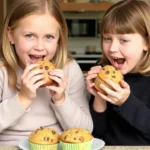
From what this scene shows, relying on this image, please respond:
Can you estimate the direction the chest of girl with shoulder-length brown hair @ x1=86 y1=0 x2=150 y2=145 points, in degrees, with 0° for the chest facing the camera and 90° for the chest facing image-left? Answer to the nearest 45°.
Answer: approximately 45°

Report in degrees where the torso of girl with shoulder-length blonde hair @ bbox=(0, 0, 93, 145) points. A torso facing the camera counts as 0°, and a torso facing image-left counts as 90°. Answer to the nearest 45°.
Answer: approximately 0°

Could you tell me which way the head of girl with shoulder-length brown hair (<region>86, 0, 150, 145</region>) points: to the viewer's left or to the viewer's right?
to the viewer's left
